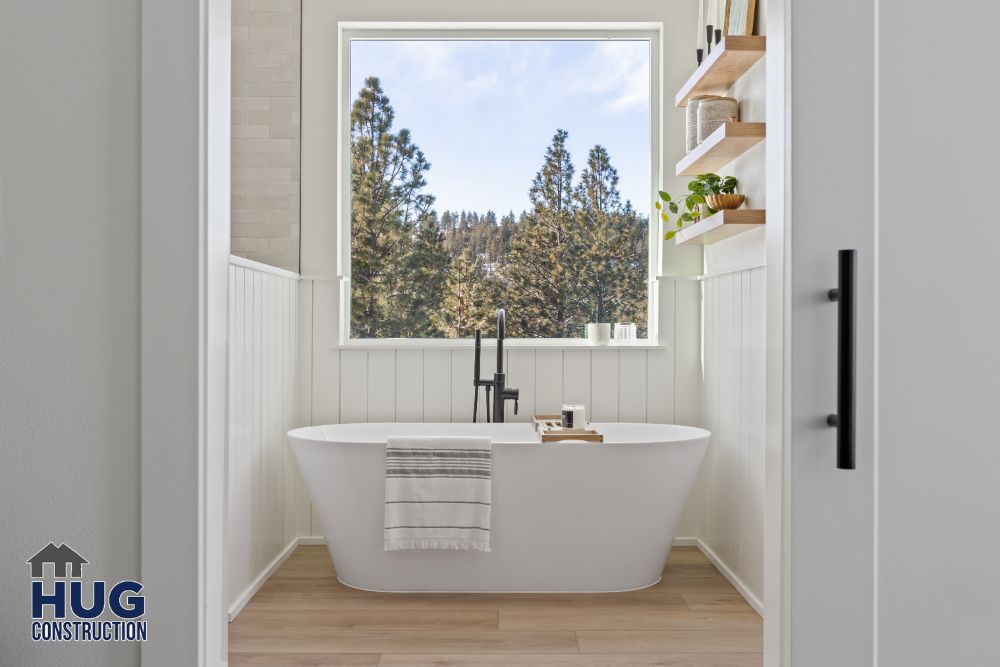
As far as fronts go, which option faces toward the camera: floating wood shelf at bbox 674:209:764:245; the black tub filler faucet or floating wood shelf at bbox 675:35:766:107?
the black tub filler faucet

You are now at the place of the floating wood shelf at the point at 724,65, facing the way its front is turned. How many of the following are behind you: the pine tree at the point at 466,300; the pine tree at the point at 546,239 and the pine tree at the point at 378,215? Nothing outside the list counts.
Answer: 0

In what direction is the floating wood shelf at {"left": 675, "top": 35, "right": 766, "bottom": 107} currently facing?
to the viewer's left

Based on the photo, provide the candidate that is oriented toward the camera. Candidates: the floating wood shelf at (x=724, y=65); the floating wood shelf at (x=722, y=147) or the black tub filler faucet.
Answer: the black tub filler faucet

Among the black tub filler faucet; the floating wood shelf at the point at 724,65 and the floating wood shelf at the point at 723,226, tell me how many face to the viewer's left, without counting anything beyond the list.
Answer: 2

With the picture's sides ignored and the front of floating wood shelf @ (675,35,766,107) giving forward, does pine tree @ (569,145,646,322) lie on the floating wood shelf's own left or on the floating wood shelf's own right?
on the floating wood shelf's own right

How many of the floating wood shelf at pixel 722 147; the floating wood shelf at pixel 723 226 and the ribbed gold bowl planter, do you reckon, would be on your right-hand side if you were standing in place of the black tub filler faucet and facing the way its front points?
0

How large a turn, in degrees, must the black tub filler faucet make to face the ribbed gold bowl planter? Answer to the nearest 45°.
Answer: approximately 45° to its left

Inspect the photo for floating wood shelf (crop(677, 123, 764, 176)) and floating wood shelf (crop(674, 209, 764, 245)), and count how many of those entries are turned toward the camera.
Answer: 0

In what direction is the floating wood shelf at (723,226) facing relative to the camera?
to the viewer's left

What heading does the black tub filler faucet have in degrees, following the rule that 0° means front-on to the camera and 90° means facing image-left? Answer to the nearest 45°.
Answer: approximately 0°

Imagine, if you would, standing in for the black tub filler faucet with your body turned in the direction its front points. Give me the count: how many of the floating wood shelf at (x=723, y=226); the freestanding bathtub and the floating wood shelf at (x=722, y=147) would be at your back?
0

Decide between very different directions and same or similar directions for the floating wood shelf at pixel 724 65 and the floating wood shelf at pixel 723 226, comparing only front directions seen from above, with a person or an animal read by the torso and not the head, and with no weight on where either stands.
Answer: same or similar directions

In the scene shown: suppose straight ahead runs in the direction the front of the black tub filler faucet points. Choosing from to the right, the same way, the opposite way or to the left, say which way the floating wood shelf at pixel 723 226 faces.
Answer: to the right

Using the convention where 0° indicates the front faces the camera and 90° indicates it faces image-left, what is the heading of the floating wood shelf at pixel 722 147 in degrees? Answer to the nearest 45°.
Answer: approximately 90°

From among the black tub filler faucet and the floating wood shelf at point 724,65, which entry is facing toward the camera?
the black tub filler faucet
